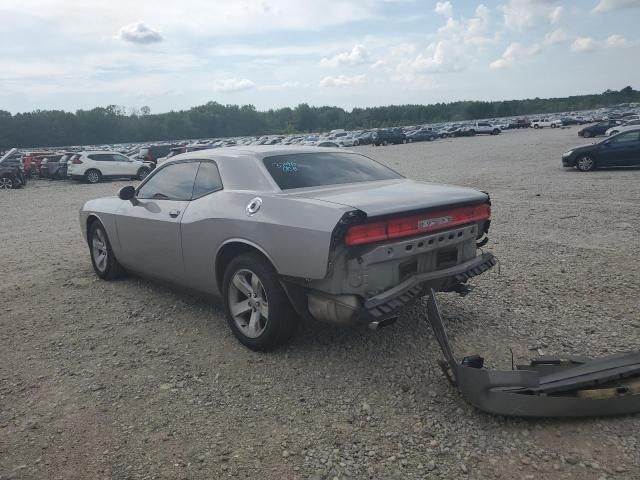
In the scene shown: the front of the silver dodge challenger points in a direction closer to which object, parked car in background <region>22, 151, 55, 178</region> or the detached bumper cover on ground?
the parked car in background

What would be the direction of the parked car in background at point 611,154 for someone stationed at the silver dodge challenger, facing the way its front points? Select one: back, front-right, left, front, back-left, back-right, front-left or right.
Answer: right

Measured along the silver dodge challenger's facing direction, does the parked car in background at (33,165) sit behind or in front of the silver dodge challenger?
in front

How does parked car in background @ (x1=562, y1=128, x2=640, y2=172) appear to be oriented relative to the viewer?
to the viewer's left

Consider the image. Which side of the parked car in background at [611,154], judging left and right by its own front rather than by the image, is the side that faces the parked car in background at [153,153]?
front

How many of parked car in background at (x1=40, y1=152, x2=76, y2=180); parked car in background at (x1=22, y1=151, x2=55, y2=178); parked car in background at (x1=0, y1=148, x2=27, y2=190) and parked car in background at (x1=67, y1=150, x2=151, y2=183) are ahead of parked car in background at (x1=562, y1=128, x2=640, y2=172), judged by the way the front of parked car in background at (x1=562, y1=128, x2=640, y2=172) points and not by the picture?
4

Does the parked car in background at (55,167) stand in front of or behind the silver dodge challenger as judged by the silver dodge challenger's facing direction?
in front

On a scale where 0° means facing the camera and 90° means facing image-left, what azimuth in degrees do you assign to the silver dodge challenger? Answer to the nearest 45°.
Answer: approximately 135°

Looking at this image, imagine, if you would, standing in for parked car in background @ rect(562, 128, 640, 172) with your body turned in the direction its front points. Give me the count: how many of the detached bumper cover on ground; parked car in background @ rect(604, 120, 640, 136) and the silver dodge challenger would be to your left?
2

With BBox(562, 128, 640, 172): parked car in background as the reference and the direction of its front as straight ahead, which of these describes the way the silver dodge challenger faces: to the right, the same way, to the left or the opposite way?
the same way

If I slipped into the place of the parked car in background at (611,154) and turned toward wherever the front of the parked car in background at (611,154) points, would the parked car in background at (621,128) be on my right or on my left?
on my right

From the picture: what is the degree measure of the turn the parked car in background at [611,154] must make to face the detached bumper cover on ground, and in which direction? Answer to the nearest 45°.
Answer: approximately 90° to its left

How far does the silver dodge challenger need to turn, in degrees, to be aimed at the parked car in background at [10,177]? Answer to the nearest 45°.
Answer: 0° — it already faces it

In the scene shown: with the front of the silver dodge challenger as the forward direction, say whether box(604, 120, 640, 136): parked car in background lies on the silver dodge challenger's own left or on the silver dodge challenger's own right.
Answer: on the silver dodge challenger's own right
